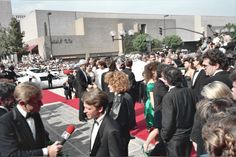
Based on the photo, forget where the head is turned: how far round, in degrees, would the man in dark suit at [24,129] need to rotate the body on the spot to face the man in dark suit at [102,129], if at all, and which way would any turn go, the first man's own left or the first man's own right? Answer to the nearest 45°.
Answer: approximately 45° to the first man's own left

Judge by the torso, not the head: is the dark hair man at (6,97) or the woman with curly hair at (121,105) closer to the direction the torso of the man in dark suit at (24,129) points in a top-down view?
the woman with curly hair

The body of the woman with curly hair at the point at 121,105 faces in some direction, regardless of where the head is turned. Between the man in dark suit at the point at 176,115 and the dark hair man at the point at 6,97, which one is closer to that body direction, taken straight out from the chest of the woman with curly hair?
the dark hair man

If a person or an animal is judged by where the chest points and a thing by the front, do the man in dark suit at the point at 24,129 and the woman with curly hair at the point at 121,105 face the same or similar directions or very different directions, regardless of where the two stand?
very different directions

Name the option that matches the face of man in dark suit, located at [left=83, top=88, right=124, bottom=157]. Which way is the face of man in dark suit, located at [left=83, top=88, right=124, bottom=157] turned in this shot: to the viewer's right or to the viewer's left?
to the viewer's left

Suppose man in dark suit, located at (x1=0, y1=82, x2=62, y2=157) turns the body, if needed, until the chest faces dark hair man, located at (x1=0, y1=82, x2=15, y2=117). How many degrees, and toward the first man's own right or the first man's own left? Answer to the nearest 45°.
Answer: approximately 135° to the first man's own left
